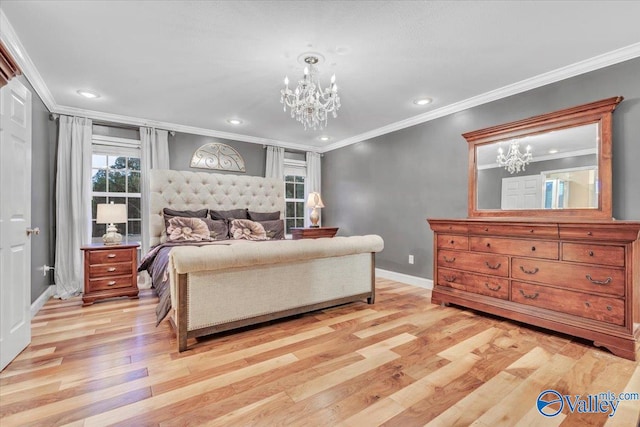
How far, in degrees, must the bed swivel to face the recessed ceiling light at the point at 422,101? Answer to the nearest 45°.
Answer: approximately 45° to its left

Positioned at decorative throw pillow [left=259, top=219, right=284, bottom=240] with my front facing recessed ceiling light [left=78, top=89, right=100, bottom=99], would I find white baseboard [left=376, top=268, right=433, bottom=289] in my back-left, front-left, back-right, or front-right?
back-left

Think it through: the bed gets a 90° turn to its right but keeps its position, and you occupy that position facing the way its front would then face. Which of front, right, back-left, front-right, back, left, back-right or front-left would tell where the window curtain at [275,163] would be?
back-right

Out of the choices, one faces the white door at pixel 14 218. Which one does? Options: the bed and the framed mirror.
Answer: the framed mirror

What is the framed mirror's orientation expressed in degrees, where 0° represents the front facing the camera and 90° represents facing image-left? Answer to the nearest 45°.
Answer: approximately 45°

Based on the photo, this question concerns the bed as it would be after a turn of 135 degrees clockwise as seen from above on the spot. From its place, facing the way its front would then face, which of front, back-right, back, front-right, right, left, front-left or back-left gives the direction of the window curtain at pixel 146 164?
front-right

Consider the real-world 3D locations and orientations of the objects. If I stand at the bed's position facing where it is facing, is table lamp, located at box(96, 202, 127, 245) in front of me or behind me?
behind

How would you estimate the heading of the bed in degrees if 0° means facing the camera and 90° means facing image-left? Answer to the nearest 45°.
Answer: approximately 315°

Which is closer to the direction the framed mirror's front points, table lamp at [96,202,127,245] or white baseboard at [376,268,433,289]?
the table lamp

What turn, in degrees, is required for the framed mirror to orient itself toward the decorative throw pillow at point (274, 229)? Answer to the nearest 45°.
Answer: approximately 45° to its right
